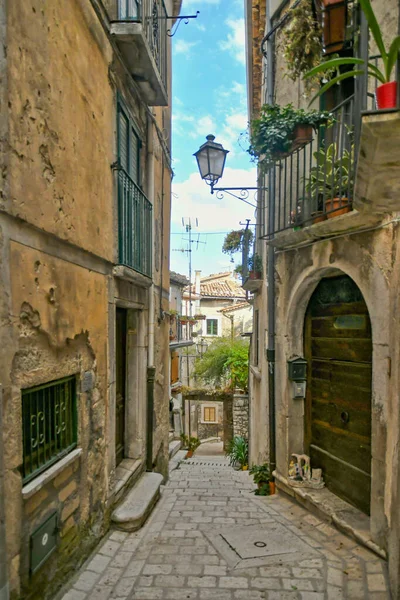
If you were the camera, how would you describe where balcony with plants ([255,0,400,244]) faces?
facing the viewer and to the left of the viewer

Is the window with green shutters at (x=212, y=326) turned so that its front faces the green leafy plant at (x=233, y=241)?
yes

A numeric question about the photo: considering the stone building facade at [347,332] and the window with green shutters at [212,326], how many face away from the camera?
0

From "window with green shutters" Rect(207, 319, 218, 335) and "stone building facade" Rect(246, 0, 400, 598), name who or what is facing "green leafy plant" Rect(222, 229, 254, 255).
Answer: the window with green shutters

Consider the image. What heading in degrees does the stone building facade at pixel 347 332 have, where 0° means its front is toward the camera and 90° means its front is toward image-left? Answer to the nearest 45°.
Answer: approximately 45°

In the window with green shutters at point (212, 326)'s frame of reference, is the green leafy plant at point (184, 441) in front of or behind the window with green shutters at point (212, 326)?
in front

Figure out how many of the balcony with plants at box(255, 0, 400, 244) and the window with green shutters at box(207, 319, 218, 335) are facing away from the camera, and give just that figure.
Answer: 0

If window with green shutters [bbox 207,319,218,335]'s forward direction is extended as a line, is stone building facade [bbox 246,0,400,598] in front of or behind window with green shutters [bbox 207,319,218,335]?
in front

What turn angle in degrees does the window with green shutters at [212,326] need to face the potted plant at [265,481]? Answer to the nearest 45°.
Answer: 0° — it already faces it

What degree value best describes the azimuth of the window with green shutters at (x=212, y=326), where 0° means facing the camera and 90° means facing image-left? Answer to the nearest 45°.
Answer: approximately 0°
